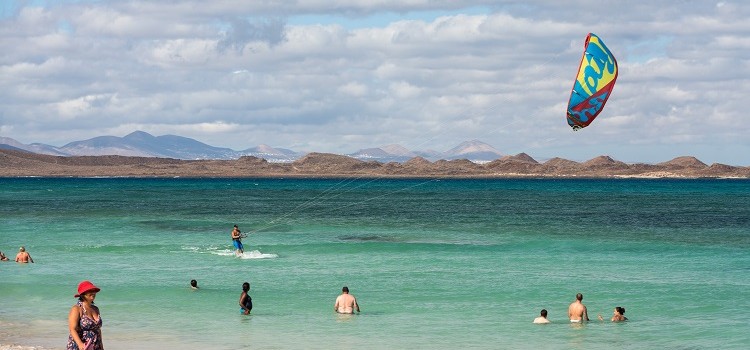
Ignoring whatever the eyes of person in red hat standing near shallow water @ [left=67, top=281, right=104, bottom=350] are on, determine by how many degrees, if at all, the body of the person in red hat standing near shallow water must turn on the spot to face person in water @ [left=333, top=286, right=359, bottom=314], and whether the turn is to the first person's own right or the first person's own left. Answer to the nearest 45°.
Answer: approximately 90° to the first person's own left

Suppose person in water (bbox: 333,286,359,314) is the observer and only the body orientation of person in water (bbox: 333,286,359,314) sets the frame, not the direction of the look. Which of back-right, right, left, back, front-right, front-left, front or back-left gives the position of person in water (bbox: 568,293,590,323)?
right

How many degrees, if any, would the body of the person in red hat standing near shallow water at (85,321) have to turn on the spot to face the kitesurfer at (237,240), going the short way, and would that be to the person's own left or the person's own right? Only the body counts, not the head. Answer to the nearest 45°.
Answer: approximately 135° to the person's own left

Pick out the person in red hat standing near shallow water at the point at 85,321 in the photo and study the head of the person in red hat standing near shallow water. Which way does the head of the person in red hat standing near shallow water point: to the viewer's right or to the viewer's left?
to the viewer's right

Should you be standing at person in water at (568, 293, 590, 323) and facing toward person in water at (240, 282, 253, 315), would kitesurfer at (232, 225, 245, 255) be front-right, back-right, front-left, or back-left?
front-right

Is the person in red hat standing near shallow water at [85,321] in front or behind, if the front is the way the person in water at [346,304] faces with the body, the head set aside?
behind

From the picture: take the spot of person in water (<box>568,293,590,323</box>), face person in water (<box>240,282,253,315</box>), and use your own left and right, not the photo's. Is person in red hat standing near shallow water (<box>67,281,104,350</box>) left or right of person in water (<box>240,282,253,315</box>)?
left

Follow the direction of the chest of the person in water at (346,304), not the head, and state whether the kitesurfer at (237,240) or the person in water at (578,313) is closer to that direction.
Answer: the kitesurfer

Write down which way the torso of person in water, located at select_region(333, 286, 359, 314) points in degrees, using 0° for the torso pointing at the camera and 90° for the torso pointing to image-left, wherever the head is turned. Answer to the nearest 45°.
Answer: approximately 180°

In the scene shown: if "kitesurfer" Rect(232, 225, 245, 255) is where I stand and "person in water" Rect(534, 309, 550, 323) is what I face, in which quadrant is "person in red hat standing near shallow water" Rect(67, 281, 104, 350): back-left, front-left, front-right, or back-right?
front-right

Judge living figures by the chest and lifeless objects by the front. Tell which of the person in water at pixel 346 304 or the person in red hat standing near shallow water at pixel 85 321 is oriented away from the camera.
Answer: the person in water

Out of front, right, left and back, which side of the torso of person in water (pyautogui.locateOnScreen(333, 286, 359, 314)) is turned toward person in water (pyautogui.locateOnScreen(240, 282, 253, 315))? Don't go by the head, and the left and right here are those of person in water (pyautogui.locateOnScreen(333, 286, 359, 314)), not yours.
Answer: left
